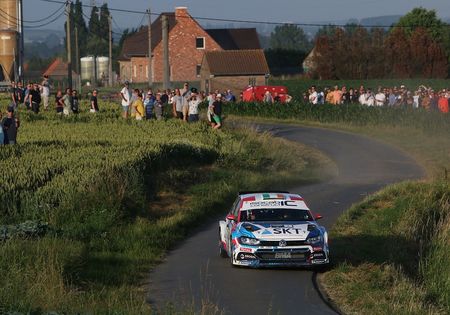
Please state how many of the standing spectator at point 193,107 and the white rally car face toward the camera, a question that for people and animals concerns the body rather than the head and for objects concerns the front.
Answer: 2

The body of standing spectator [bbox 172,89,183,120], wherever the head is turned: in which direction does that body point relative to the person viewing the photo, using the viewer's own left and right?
facing the viewer and to the right of the viewer

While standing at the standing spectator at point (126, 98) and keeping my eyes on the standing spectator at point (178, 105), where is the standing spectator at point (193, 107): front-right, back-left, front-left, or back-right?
front-right

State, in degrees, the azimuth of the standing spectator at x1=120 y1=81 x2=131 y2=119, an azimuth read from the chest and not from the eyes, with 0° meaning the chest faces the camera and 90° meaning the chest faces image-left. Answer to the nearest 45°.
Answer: approximately 315°

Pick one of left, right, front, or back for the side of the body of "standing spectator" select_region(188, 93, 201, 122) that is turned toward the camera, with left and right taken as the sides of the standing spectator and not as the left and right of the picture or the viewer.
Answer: front

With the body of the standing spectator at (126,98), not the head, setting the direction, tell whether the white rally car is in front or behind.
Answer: in front

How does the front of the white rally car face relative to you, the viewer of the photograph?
facing the viewer

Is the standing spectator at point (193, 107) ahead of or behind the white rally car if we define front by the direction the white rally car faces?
behind

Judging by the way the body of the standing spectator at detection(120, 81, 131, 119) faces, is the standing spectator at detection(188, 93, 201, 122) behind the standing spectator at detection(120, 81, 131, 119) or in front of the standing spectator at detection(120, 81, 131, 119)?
in front
